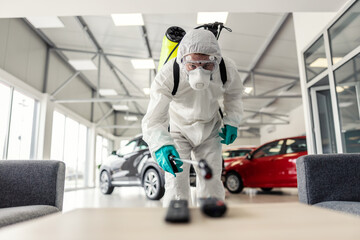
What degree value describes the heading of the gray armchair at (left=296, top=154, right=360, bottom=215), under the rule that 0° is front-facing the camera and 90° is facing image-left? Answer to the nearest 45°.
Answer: approximately 45°

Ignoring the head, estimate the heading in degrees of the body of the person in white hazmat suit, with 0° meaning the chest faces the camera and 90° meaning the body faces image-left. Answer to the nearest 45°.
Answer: approximately 0°

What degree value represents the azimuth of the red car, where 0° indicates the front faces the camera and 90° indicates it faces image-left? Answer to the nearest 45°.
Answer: approximately 90°

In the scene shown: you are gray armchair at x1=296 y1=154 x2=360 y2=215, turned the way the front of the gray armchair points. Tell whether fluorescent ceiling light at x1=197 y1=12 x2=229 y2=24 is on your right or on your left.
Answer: on your right

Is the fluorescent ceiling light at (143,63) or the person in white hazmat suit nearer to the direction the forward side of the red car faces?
the fluorescent ceiling light

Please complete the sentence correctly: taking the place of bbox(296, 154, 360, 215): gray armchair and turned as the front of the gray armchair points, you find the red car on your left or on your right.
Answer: on your right

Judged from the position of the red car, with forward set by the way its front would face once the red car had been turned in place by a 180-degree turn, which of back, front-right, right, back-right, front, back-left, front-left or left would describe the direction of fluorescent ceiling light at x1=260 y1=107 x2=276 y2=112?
left

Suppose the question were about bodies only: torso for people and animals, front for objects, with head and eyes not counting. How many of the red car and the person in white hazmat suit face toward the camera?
1

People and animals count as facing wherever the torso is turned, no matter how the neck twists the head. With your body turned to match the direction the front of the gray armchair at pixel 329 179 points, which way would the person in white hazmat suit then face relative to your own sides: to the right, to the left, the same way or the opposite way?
to the left

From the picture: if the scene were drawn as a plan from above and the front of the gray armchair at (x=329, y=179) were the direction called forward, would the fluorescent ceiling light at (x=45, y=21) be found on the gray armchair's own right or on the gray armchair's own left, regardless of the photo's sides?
on the gray armchair's own right

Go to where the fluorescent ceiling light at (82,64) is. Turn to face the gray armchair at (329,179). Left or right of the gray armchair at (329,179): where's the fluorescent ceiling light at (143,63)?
left

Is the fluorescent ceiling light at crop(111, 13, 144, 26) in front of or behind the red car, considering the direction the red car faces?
in front

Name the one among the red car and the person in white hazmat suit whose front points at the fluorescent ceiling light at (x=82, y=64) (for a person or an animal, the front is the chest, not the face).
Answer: the red car
